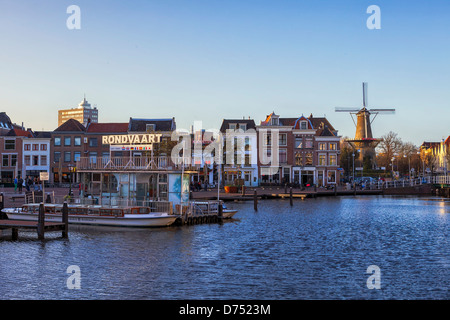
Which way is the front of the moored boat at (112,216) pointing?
to the viewer's right

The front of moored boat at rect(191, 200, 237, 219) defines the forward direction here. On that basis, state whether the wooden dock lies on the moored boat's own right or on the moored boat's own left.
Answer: on the moored boat's own right

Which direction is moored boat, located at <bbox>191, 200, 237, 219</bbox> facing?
to the viewer's right

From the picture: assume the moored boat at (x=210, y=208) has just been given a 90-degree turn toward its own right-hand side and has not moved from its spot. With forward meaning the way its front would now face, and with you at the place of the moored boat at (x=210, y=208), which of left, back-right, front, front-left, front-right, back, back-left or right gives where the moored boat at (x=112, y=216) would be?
front-right
